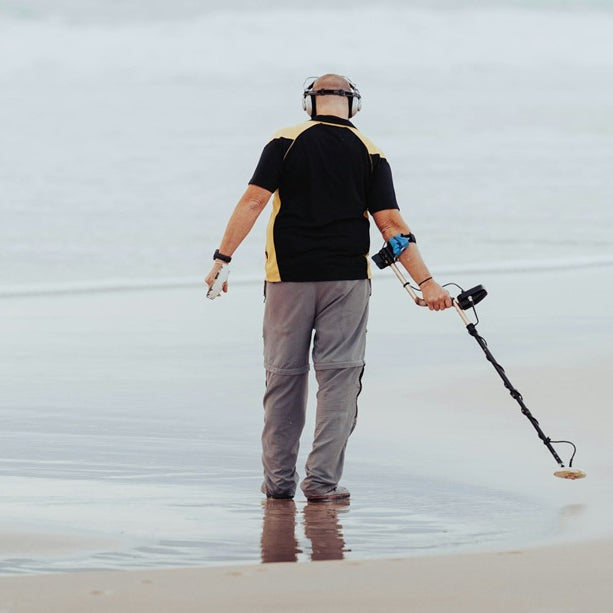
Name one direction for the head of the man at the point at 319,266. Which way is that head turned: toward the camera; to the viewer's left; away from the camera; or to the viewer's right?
away from the camera

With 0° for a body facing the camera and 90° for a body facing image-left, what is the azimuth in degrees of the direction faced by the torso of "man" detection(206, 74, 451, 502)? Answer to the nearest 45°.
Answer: approximately 180°
